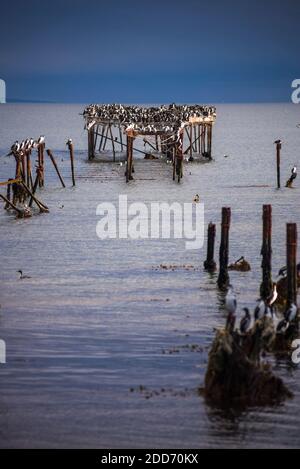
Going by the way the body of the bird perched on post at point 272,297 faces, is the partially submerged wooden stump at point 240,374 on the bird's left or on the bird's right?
on the bird's right
